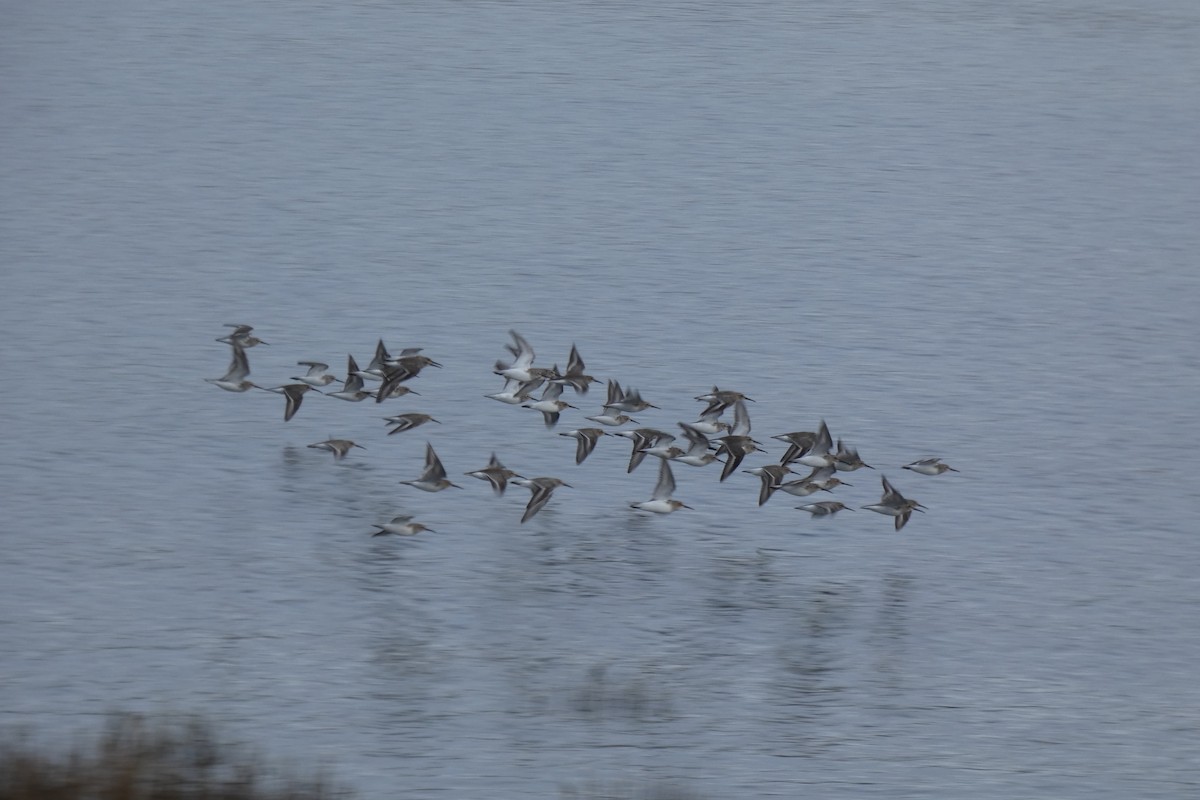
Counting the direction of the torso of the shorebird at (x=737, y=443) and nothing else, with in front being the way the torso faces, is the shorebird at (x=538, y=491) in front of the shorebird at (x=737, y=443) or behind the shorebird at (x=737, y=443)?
behind

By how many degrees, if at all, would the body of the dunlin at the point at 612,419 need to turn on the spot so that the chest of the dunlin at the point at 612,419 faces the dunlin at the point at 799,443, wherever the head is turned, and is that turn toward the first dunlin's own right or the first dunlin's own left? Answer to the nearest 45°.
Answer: approximately 45° to the first dunlin's own right

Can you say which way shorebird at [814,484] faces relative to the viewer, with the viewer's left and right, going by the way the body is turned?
facing to the right of the viewer

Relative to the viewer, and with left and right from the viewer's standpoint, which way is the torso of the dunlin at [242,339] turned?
facing to the right of the viewer

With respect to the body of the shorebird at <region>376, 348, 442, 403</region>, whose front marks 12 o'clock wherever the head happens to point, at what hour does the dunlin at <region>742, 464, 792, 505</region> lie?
The dunlin is roughly at 1 o'clock from the shorebird.

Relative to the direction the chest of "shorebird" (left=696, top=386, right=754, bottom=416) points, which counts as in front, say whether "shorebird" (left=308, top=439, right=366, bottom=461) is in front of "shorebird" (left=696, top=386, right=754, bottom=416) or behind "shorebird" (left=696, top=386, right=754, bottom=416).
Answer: behind

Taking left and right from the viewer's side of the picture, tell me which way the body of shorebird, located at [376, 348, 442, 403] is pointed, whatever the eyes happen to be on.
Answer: facing to the right of the viewer

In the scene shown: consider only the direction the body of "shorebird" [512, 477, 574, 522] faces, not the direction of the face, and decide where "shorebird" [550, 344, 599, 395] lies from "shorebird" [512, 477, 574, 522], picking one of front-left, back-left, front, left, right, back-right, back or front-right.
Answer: left

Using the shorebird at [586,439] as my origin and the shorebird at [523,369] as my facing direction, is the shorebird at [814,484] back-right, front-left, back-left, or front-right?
back-right

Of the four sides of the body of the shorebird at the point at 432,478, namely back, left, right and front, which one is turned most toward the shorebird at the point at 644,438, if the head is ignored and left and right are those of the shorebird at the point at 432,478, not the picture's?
front

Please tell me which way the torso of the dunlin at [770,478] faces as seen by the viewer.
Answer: to the viewer's right

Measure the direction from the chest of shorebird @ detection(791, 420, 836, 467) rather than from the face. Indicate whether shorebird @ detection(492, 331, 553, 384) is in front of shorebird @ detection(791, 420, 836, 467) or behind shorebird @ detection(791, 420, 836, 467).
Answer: behind

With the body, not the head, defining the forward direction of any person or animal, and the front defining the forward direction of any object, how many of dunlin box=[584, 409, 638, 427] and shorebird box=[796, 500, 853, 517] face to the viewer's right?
2

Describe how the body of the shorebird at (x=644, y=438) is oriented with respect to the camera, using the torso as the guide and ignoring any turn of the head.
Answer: to the viewer's right

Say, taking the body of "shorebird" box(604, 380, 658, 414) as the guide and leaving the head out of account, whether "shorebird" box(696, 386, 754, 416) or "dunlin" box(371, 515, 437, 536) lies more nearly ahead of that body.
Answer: the shorebird

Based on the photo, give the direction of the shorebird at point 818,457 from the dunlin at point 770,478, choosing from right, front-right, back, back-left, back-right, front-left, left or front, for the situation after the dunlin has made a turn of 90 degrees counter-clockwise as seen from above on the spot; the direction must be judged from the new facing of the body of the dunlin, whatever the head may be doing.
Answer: front-right

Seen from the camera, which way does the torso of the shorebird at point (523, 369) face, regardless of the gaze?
to the viewer's right

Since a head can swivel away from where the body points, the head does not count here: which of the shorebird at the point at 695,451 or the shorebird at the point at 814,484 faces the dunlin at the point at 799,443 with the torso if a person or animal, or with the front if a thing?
the shorebird at the point at 695,451
